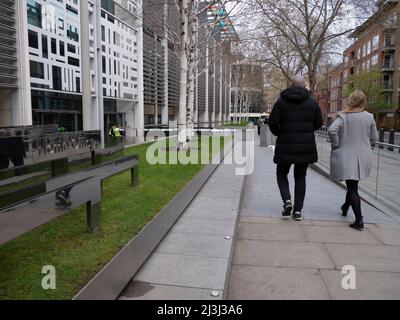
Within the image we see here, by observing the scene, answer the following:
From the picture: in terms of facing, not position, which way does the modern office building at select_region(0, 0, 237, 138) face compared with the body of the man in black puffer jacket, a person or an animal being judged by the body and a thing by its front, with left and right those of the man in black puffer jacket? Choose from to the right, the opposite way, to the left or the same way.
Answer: to the right

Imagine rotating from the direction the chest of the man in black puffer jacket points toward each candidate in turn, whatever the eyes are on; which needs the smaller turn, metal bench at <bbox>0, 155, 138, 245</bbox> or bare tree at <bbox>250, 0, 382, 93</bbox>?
the bare tree

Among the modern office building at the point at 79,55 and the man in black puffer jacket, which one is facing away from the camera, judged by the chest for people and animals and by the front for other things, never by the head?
the man in black puffer jacket

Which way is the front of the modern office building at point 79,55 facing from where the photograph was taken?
facing the viewer and to the right of the viewer

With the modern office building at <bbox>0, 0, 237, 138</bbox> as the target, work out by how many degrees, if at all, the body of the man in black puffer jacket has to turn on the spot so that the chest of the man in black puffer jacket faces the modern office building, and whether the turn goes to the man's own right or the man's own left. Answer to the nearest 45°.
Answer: approximately 45° to the man's own left

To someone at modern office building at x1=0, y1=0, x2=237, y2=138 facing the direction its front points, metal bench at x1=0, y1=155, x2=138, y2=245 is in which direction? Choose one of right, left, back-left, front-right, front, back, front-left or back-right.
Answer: front-right

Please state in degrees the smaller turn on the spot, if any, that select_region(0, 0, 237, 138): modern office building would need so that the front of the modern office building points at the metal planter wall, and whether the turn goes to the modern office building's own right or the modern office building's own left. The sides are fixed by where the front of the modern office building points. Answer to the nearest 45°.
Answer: approximately 45° to the modern office building's own right

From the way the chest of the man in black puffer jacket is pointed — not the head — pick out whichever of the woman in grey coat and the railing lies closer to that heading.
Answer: the railing

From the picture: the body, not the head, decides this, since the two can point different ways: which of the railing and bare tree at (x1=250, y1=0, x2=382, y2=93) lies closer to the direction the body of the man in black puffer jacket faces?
the bare tree

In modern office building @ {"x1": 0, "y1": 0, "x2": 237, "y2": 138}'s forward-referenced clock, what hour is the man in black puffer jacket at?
The man in black puffer jacket is roughly at 1 o'clock from the modern office building.

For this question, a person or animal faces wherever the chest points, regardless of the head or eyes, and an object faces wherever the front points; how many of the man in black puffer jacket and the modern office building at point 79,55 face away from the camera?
1

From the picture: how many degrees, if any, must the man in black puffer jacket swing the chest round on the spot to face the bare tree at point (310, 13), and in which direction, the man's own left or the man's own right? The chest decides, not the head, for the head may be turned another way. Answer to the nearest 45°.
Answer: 0° — they already face it

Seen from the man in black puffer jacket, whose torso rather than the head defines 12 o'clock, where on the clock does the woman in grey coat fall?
The woman in grey coat is roughly at 3 o'clock from the man in black puffer jacket.

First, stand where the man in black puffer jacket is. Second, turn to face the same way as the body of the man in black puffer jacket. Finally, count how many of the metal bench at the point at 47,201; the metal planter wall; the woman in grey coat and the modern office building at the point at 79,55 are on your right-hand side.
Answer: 1

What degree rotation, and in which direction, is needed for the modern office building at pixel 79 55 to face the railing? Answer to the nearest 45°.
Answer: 0° — it already faces it

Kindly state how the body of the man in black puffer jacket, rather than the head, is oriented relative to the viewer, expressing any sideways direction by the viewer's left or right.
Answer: facing away from the viewer

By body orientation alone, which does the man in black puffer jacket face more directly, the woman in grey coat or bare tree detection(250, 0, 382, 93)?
the bare tree
